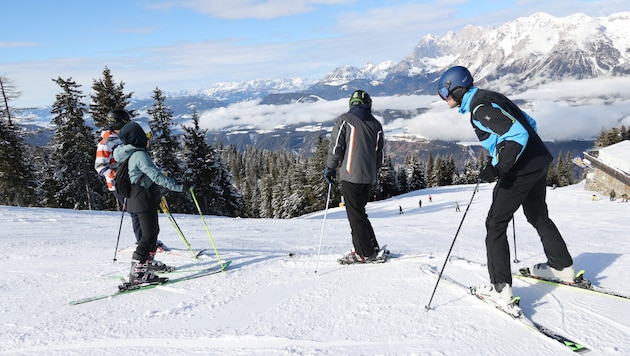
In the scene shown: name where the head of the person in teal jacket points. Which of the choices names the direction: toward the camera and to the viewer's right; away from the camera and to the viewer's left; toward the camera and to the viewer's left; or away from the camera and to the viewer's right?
away from the camera and to the viewer's right

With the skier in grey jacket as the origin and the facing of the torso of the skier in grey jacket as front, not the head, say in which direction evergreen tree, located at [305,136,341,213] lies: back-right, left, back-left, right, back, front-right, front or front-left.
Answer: front-right

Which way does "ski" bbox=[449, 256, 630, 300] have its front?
to the viewer's left

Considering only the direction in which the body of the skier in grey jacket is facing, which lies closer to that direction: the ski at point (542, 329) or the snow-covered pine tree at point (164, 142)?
the snow-covered pine tree

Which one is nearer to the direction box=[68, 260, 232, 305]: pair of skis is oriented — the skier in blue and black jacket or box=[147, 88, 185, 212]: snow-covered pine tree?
the skier in blue and black jacket

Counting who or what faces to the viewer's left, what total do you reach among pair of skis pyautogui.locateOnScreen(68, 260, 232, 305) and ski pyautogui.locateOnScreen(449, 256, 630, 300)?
1

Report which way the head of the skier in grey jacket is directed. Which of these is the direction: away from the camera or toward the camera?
away from the camera

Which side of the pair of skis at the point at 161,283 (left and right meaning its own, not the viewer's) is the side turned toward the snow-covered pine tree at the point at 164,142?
left

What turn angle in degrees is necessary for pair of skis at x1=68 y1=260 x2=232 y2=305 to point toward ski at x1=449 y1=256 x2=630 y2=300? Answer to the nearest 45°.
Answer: approximately 45° to its right

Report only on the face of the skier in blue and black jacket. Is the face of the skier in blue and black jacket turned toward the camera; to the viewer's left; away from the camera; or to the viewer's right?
to the viewer's left

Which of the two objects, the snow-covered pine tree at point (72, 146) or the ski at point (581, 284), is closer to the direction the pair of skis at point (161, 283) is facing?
the ski

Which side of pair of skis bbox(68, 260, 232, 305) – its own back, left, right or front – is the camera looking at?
right
